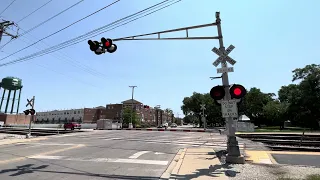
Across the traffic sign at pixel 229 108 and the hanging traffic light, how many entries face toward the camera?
2

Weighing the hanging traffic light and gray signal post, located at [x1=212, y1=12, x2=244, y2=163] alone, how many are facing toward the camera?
2

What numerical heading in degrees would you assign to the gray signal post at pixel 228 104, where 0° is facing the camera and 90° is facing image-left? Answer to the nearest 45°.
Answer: approximately 0°

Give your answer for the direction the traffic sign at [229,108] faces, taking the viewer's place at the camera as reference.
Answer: facing the viewer

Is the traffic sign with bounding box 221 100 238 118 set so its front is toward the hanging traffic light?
no

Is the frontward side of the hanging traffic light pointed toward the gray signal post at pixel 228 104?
no

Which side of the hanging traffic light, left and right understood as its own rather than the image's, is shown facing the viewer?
front

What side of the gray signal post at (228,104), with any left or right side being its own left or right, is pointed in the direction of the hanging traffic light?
right

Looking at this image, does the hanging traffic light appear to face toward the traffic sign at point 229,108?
no
